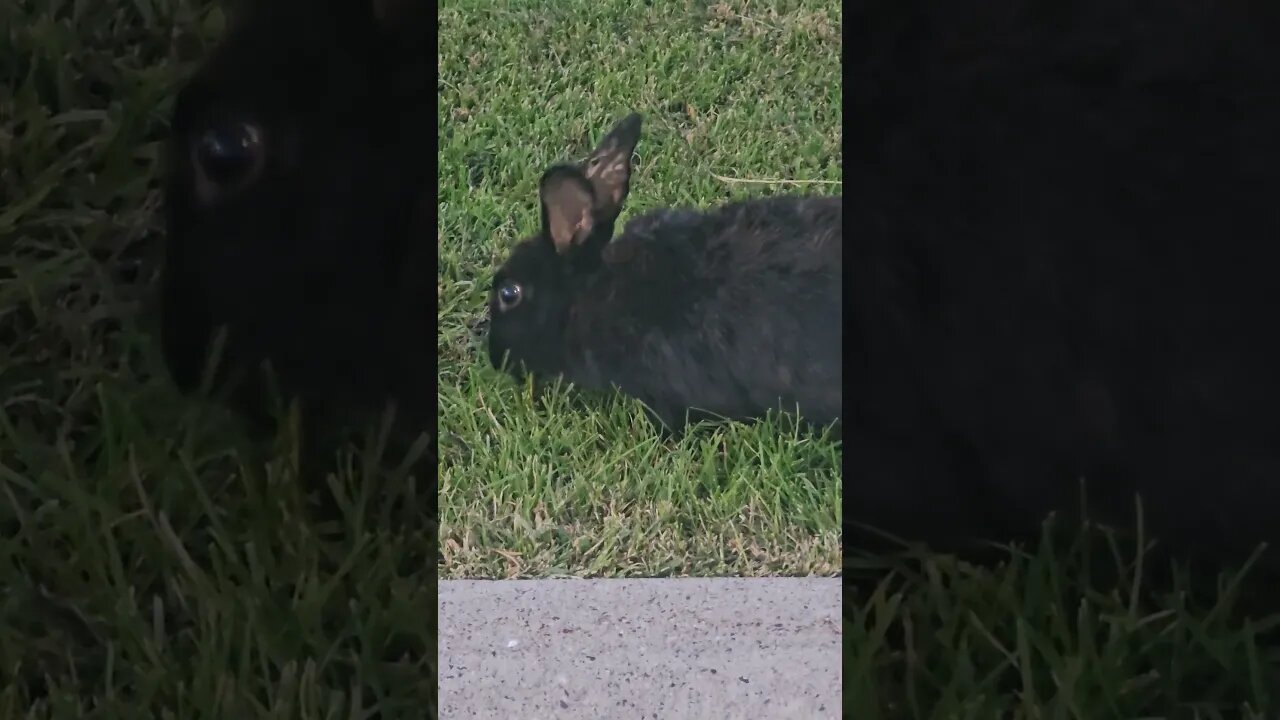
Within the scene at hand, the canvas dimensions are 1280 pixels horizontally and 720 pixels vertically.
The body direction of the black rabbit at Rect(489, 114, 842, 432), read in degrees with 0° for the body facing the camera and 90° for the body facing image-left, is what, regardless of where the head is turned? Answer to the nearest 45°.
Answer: approximately 90°
